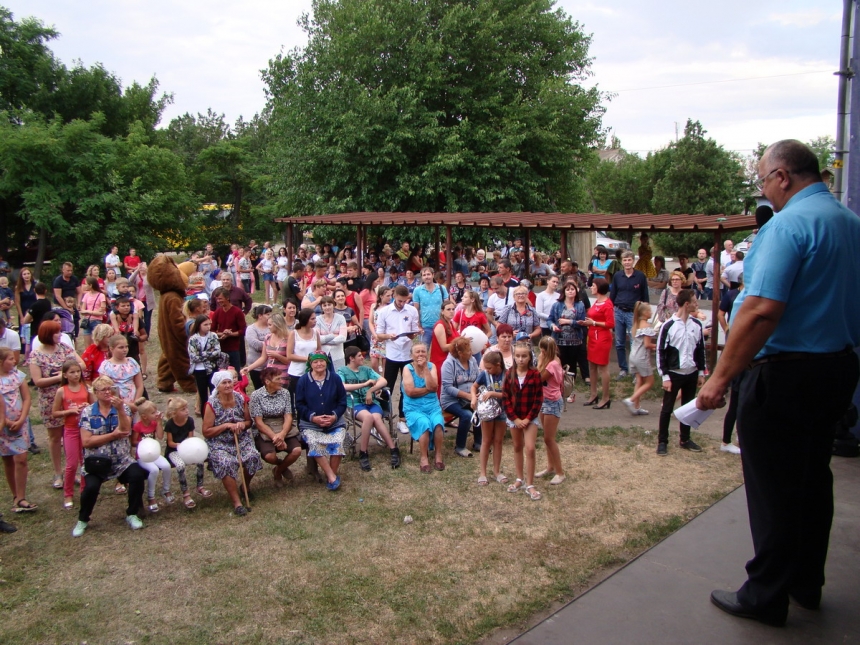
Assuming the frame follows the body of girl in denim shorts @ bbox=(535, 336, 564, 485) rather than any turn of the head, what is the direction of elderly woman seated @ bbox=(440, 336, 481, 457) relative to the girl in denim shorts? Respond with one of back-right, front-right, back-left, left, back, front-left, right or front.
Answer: front-right

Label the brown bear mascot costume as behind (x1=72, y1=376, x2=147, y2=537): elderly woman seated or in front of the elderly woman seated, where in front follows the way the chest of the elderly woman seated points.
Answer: behind

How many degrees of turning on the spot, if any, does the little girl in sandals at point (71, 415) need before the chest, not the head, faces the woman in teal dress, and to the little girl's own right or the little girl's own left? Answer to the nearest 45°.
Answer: approximately 45° to the little girl's own left

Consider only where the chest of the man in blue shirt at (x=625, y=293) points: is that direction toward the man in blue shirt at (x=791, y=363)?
yes

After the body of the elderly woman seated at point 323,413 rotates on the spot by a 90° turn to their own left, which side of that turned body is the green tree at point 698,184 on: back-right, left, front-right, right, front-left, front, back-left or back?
front-left

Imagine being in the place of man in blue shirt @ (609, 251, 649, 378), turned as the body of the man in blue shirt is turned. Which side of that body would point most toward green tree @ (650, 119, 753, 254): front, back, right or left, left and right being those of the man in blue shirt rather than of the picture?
back

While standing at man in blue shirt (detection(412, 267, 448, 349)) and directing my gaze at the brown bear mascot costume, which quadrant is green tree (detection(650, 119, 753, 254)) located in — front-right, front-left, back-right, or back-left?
back-right

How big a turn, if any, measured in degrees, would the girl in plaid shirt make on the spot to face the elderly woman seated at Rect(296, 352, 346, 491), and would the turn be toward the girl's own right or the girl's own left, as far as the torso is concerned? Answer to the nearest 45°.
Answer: approximately 90° to the girl's own right

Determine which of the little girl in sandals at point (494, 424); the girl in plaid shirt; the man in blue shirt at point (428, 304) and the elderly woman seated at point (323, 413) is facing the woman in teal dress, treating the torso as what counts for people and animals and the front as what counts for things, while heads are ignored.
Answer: the man in blue shirt
